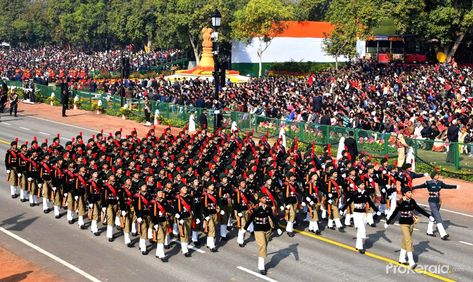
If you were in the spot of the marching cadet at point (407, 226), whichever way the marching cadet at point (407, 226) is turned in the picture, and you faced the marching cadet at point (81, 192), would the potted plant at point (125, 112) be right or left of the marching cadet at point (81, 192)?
right

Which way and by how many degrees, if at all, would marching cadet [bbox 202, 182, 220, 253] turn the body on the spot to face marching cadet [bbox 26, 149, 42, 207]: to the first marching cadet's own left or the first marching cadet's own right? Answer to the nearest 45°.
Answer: approximately 180°

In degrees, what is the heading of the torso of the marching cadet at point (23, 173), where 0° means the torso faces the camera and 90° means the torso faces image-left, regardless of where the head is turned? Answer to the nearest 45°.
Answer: approximately 315°

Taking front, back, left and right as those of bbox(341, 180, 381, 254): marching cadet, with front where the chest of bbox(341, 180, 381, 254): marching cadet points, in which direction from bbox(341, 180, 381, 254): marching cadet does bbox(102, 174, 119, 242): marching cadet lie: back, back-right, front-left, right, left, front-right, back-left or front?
back-right

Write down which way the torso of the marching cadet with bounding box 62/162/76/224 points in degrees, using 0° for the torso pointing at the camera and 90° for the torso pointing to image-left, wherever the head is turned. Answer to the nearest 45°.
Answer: approximately 315°

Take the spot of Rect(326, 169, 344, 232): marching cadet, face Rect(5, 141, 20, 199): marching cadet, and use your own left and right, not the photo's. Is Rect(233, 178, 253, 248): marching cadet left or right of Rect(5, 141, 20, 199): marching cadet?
left

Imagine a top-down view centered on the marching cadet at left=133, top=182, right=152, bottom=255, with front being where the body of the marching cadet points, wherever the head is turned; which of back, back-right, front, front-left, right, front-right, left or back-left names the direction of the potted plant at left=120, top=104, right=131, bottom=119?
back-left

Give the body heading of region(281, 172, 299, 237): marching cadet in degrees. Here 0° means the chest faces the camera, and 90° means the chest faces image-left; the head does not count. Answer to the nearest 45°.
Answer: approximately 315°

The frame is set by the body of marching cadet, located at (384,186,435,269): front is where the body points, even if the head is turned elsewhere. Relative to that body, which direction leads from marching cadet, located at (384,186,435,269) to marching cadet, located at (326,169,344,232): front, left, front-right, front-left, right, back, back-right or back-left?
back
